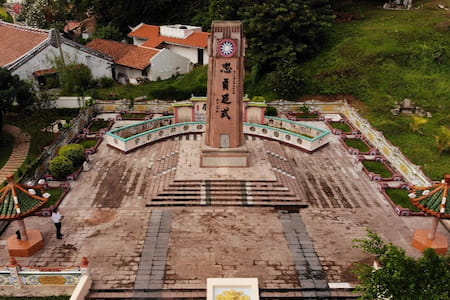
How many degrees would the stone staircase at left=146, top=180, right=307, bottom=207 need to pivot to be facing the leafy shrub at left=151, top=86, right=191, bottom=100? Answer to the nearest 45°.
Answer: approximately 180°

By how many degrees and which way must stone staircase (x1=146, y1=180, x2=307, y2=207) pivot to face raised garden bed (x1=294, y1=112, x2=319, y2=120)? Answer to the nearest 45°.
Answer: approximately 135° to its left

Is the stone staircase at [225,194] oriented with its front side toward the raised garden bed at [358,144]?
no

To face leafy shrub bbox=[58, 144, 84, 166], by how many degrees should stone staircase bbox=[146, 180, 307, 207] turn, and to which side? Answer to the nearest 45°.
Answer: approximately 90° to its right

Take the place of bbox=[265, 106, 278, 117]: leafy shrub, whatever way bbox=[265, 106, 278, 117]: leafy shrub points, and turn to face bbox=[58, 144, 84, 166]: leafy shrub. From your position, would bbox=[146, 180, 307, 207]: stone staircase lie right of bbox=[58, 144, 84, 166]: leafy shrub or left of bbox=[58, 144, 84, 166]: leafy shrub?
left

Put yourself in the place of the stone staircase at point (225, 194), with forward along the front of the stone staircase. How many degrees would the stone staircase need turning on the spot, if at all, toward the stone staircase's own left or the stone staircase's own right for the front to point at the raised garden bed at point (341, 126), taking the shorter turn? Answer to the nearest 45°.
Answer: approximately 135° to the stone staircase's own left

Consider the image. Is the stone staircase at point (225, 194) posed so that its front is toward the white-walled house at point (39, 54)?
no

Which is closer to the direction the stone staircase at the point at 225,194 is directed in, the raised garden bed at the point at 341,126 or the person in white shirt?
the person in white shirt

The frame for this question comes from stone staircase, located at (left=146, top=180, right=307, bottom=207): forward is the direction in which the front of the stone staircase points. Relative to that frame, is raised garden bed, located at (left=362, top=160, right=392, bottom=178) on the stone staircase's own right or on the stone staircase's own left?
on the stone staircase's own left

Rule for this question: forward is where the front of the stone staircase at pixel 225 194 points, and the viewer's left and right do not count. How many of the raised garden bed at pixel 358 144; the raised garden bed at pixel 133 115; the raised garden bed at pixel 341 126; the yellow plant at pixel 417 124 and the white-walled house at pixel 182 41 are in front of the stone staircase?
0

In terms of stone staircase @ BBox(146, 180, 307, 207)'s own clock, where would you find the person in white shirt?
The person in white shirt is roughly at 2 o'clock from the stone staircase.

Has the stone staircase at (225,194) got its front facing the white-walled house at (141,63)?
no

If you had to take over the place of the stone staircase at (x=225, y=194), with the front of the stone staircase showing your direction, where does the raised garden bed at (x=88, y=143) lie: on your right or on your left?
on your right

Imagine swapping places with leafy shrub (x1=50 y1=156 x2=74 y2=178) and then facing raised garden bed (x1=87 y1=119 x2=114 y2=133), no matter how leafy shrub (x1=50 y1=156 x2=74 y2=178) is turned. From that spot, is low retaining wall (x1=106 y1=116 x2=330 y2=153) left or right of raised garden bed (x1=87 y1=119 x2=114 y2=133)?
right

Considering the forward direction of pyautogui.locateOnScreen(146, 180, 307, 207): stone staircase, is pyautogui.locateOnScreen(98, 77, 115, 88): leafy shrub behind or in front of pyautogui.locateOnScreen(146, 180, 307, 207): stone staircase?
behind

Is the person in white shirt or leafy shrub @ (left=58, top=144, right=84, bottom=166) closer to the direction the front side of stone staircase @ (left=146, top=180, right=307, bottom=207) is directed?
the person in white shirt

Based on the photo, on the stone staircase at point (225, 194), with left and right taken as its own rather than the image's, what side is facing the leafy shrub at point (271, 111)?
back

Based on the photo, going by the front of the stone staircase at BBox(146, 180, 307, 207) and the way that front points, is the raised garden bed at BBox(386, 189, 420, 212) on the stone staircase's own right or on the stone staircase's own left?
on the stone staircase's own left

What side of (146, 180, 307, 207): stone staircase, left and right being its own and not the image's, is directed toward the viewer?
front
